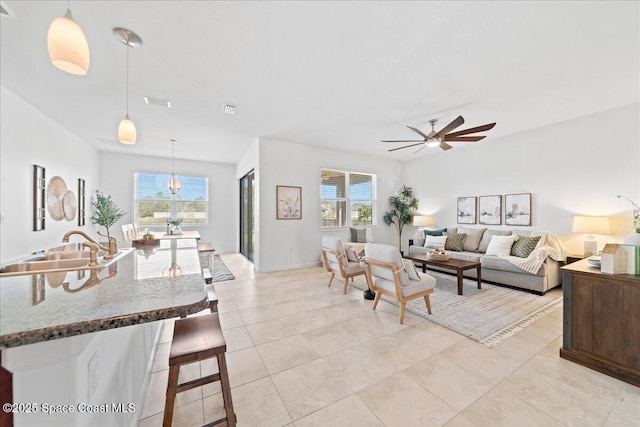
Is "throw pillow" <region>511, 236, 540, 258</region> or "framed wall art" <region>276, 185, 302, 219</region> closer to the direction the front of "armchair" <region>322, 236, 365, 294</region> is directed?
the throw pillow

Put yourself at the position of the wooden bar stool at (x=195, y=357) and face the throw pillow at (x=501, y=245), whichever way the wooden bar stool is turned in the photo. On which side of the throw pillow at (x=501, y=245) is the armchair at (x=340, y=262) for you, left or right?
left

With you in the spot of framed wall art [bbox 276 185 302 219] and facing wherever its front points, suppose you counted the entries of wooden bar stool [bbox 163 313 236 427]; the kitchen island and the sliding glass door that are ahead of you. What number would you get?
2

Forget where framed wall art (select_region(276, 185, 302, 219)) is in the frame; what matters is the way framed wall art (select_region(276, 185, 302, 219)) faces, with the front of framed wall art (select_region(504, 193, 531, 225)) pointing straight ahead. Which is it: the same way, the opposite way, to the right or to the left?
to the left

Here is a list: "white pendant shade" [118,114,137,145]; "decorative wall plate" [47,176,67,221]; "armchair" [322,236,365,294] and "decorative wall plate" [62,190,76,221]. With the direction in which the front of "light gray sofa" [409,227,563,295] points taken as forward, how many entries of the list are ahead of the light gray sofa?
4

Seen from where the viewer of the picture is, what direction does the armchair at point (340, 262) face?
facing away from the viewer and to the right of the viewer

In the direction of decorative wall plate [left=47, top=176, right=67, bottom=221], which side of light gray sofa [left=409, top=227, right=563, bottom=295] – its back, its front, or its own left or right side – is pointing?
front

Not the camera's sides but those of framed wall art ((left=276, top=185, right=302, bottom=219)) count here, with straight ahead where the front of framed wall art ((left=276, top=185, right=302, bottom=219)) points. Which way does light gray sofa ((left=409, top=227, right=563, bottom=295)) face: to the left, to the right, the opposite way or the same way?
to the right

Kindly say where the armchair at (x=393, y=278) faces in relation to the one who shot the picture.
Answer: facing away from the viewer and to the right of the viewer

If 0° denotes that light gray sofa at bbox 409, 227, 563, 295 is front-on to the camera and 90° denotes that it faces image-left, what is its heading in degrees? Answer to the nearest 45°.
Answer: approximately 45°

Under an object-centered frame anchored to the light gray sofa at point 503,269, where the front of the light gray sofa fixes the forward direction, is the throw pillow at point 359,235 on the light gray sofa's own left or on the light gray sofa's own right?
on the light gray sofa's own right

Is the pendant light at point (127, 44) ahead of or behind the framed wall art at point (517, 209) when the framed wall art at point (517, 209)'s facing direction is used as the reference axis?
ahead

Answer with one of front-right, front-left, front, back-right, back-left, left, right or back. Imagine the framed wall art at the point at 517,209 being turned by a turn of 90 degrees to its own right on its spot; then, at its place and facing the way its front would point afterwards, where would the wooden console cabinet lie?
back-left
